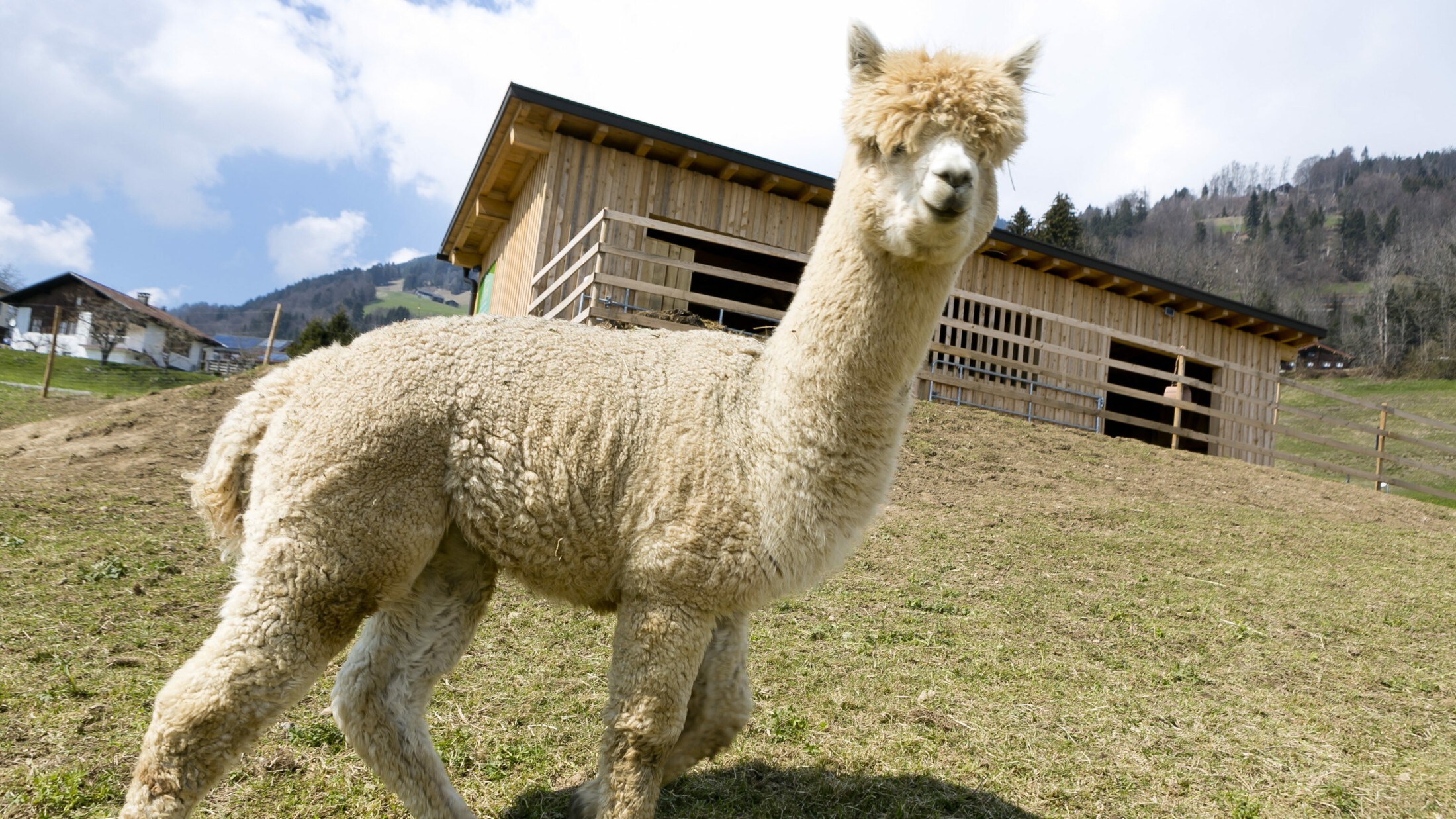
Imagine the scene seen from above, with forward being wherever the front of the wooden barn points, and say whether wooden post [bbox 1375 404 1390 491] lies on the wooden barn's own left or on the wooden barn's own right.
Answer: on the wooden barn's own left

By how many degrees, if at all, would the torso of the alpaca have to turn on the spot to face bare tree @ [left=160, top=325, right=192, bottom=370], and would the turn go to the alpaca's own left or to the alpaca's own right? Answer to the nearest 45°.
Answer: approximately 135° to the alpaca's own left

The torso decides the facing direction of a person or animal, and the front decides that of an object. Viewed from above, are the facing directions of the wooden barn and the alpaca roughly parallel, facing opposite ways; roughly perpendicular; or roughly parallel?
roughly perpendicular

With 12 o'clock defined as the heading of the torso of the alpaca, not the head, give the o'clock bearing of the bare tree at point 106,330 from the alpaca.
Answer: The bare tree is roughly at 8 o'clock from the alpaca.

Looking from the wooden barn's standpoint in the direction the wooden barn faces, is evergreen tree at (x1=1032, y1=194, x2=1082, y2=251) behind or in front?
behind

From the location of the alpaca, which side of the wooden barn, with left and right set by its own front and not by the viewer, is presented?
front

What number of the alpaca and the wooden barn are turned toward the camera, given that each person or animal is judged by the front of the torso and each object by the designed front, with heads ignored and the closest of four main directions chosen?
1

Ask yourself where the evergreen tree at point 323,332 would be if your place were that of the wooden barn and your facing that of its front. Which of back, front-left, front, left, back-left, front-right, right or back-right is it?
back-right

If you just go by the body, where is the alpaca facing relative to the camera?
to the viewer's right

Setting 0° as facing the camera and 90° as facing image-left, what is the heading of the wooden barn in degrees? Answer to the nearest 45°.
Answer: approximately 0°

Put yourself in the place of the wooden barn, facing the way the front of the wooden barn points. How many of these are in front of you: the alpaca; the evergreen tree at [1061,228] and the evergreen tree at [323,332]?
1
